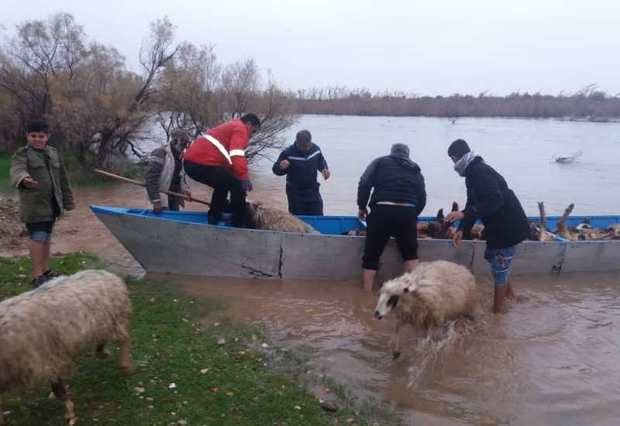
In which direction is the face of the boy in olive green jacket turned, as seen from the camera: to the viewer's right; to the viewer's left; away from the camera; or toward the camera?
toward the camera

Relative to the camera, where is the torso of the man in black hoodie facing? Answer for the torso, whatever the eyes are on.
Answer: away from the camera

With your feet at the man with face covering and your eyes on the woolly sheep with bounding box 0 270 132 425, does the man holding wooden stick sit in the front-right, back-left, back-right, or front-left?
front-right

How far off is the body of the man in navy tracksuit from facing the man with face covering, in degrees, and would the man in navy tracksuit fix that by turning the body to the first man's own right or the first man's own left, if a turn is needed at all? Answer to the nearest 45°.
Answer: approximately 45° to the first man's own left

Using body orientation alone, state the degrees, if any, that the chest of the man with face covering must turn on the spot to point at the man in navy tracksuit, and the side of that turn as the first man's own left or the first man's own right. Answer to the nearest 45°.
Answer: approximately 45° to the first man's own right

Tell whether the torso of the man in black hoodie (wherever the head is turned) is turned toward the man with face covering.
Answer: no

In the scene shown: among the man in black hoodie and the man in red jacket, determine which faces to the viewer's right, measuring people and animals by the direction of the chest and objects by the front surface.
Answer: the man in red jacket

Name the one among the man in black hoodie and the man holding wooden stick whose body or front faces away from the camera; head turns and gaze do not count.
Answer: the man in black hoodie

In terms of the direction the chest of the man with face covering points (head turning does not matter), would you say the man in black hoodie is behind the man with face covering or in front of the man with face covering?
in front

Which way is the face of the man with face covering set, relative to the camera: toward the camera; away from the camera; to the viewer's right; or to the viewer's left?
to the viewer's left

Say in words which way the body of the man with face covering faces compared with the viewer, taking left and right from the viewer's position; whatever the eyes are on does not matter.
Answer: facing to the left of the viewer

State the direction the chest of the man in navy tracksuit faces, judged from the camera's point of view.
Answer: toward the camera

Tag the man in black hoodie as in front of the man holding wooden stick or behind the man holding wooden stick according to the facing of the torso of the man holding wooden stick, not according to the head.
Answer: in front

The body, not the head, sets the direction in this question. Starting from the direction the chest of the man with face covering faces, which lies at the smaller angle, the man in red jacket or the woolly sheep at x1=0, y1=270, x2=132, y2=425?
the man in red jacket

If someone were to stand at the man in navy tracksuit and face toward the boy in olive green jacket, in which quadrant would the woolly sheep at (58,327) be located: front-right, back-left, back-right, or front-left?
front-left

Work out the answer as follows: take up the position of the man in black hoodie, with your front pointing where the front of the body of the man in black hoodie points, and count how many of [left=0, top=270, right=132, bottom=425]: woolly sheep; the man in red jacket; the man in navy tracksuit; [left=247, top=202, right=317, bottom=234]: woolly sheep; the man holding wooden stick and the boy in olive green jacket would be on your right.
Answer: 0

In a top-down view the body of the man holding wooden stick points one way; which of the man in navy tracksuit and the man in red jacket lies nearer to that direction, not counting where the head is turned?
the man in red jacket

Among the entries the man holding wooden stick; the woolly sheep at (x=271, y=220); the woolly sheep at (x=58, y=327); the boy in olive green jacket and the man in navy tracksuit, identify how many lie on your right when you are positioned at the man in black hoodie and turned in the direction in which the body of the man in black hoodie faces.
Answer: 0
